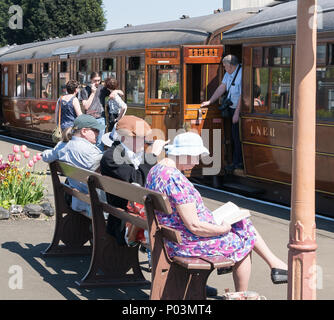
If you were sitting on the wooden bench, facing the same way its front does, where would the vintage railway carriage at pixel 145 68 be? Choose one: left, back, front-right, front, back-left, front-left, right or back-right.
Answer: front-left

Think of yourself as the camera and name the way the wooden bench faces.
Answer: facing away from the viewer and to the right of the viewer

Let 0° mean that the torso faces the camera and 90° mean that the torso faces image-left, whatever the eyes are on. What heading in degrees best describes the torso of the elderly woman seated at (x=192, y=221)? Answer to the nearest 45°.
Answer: approximately 270°

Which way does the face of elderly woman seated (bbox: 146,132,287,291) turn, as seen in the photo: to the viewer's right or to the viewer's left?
to the viewer's right

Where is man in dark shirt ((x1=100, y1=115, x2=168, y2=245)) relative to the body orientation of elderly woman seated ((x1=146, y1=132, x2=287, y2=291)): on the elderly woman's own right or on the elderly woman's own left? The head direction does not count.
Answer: on the elderly woman's own left

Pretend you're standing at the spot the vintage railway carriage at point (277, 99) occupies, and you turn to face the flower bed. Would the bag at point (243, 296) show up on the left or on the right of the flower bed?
left

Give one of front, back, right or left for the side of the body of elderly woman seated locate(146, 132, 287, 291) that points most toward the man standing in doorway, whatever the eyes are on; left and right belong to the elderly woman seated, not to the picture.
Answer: left

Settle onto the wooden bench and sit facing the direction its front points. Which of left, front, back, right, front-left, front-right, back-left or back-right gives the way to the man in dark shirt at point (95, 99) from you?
front-left
